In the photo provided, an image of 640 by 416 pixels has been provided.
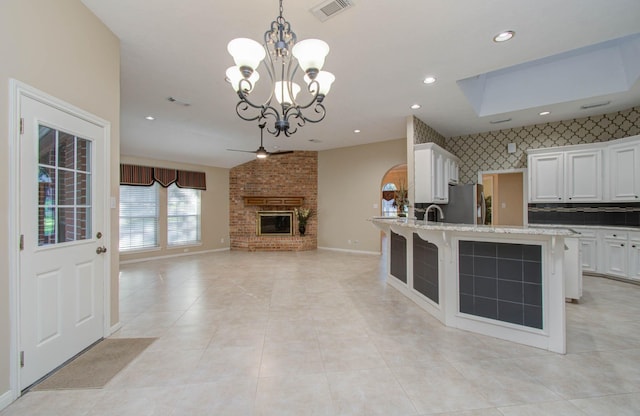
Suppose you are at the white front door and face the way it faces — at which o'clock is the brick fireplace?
The brick fireplace is roughly at 9 o'clock from the white front door.

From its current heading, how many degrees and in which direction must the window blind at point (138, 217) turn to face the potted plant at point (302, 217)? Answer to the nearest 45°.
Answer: approximately 90° to its left

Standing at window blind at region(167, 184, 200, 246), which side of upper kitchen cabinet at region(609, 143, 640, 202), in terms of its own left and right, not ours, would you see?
front

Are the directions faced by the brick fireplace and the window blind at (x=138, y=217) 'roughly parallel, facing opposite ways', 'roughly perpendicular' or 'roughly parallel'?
roughly parallel

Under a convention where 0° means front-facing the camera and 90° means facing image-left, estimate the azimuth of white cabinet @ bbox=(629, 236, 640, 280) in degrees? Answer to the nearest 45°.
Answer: approximately 45°

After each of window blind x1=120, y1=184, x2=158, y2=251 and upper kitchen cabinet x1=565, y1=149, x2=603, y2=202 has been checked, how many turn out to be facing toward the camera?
2

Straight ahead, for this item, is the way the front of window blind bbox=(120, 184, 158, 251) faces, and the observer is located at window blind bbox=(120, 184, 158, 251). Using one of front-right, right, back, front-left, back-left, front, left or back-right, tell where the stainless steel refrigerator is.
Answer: front-left

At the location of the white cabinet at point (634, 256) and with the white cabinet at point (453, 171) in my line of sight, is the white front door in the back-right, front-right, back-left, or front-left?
front-left

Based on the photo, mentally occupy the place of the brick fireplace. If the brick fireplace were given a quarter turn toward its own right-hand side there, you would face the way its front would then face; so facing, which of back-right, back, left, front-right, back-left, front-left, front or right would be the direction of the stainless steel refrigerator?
back-left

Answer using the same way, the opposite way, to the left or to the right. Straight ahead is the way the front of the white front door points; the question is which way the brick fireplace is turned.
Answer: to the right

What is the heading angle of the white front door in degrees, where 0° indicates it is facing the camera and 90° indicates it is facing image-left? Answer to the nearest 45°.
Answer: approximately 315°

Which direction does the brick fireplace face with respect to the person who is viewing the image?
facing the viewer

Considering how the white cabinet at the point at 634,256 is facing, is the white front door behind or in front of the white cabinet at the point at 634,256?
in front

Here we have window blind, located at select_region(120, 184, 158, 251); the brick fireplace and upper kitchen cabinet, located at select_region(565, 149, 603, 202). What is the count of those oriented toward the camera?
3

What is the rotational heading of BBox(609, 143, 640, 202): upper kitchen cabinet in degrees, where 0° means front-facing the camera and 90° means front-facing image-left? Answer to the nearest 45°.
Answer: approximately 45°

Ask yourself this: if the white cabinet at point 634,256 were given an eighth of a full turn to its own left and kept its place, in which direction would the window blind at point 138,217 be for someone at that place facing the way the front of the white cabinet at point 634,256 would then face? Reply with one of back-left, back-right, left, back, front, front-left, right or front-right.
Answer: front-right

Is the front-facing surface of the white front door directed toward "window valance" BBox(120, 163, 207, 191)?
no

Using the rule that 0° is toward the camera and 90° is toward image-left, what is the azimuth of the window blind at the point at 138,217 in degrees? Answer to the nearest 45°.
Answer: approximately 0°

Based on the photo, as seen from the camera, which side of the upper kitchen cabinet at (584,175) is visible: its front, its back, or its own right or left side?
front

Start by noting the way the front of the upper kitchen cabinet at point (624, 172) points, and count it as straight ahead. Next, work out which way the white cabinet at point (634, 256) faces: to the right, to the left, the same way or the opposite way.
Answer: the same way
